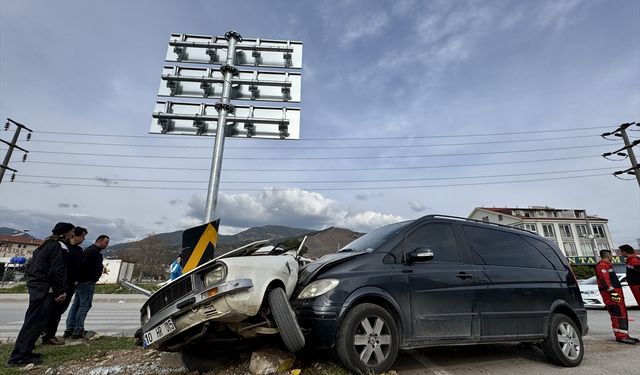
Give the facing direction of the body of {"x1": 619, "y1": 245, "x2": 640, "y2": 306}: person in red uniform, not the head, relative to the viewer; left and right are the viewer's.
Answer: facing to the left of the viewer

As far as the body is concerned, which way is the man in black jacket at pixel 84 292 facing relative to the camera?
to the viewer's right

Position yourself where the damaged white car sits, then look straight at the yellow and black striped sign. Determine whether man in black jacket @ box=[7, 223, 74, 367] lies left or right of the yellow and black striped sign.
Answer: left

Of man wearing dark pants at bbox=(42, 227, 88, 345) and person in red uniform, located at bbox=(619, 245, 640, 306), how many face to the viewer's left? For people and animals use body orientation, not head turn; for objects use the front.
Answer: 1

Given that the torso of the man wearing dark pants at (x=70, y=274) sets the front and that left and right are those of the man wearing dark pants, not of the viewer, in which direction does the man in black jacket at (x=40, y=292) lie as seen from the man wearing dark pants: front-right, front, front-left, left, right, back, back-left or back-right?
right

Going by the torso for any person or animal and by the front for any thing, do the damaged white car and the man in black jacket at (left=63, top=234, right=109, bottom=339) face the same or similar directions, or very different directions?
very different directions

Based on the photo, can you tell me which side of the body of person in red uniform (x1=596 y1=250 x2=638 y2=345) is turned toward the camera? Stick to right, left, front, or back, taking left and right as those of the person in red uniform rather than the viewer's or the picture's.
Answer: right

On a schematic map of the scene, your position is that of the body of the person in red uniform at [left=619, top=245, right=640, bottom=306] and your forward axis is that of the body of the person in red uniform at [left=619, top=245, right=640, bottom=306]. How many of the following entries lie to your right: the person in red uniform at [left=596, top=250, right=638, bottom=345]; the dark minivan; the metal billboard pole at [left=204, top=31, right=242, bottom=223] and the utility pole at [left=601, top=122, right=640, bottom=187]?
1

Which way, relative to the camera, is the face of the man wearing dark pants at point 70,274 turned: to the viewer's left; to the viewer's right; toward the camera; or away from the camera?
to the viewer's right

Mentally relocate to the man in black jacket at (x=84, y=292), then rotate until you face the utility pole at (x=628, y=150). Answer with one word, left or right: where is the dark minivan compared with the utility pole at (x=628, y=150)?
right

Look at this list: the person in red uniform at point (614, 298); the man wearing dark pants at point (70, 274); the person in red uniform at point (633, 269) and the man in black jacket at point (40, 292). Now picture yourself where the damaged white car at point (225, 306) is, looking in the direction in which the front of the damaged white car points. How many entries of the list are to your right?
2
